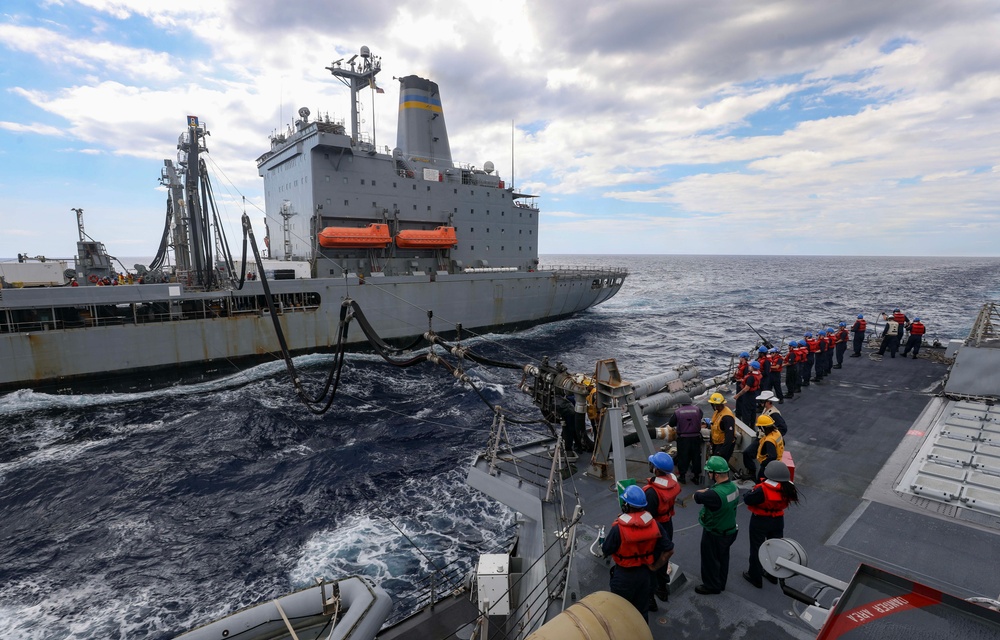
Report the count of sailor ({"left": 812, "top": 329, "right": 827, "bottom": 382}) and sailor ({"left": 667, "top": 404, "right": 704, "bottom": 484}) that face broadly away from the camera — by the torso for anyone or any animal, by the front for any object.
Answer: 1

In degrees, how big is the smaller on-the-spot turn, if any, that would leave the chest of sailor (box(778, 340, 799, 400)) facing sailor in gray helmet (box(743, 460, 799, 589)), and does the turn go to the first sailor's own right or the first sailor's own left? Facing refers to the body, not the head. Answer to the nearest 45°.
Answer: approximately 90° to the first sailor's own left

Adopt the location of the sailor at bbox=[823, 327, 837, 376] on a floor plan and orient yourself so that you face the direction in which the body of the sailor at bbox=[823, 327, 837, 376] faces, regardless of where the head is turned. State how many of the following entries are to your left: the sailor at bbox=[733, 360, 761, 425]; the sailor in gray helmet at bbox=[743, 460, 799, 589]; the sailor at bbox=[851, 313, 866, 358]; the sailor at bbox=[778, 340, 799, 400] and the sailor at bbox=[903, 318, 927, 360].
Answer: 3

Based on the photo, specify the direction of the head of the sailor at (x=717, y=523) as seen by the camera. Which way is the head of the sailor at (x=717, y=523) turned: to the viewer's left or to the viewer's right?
to the viewer's left

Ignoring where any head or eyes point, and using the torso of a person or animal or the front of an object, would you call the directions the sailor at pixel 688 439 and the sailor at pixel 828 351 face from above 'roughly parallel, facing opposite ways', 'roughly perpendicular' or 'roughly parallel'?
roughly perpendicular

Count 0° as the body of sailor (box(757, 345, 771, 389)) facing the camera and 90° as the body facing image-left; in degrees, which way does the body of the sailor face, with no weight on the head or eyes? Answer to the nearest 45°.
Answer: approximately 90°

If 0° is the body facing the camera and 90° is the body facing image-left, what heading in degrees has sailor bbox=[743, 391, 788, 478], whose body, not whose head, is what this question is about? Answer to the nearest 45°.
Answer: approximately 90°

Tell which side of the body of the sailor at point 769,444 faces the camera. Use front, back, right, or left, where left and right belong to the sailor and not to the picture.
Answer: left

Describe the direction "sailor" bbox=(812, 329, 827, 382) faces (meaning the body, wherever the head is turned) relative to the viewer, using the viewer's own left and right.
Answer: facing to the left of the viewer

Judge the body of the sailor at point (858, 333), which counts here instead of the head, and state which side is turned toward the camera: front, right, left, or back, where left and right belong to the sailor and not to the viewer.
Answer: left

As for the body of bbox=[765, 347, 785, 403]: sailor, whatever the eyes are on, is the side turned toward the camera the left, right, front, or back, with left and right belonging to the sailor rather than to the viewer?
left

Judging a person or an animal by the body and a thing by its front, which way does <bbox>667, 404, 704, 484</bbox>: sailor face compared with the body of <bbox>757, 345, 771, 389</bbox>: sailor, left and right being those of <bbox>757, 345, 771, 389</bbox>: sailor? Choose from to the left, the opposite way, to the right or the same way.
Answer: to the right

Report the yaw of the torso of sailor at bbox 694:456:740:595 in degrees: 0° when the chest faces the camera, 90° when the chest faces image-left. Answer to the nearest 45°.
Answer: approximately 135°

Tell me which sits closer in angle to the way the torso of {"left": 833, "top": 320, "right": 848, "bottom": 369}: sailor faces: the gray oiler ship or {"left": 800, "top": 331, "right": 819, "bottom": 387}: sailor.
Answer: the gray oiler ship
